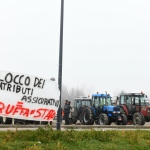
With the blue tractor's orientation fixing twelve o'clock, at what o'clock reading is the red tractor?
The red tractor is roughly at 10 o'clock from the blue tractor.

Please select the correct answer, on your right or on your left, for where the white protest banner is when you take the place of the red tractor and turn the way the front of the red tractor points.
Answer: on your right

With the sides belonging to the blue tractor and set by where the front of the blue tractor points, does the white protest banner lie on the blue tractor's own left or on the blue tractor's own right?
on the blue tractor's own right

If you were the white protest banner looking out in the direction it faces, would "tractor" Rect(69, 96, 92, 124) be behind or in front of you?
behind

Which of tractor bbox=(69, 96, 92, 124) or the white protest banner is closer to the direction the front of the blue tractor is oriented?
the white protest banner

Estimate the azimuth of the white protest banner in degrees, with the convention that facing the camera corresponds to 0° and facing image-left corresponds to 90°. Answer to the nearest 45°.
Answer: approximately 0°

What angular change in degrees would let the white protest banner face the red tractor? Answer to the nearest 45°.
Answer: approximately 135° to its left

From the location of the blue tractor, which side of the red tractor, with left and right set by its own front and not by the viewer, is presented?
right
